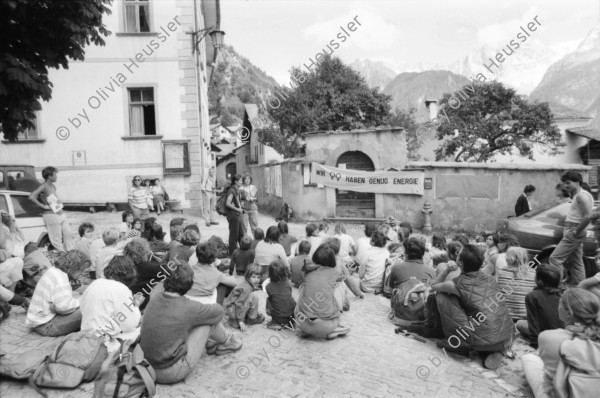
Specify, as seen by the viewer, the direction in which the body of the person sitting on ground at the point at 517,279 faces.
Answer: away from the camera

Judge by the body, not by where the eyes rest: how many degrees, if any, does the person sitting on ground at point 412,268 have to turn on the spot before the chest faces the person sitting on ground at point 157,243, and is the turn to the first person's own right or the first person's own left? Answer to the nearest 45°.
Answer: approximately 90° to the first person's own left

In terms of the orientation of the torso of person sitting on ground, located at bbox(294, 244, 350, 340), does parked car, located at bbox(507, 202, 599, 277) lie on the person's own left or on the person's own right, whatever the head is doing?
on the person's own right

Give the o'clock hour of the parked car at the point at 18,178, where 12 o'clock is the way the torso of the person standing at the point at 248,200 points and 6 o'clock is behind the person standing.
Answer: The parked car is roughly at 4 o'clock from the person standing.

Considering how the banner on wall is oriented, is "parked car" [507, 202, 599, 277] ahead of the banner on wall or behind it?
ahead

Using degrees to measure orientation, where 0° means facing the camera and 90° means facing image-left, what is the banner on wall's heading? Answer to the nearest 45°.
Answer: approximately 0°

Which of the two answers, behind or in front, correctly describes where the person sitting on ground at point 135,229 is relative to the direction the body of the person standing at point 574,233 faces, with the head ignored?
in front

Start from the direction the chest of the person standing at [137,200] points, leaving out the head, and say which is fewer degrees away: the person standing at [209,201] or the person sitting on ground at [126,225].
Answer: the person sitting on ground

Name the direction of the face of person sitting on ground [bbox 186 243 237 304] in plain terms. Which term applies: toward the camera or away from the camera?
away from the camera

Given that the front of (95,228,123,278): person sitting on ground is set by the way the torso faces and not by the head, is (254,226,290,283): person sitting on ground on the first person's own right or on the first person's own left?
on the first person's own right

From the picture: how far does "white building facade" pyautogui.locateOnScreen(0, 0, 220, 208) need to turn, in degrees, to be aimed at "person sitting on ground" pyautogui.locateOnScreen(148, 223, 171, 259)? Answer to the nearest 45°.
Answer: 0° — it already faces them

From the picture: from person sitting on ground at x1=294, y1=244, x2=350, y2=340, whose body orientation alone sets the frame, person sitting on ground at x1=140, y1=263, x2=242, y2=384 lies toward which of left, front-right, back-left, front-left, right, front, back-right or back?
back-left

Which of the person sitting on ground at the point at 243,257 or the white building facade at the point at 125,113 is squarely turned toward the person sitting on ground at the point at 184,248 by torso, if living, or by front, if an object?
the white building facade

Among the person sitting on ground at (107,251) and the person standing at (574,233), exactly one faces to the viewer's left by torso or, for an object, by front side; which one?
the person standing

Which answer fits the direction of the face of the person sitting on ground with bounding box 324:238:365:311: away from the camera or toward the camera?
away from the camera

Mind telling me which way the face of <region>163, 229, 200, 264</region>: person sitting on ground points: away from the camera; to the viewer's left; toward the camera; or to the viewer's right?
away from the camera

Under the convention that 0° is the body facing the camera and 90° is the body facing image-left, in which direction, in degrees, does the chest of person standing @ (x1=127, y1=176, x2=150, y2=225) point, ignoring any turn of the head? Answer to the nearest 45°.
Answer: approximately 0°

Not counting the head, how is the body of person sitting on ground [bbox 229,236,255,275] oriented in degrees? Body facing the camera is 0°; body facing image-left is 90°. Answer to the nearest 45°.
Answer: approximately 180°

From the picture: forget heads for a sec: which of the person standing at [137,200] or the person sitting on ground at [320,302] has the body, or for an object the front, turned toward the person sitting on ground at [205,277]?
the person standing
